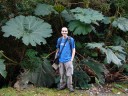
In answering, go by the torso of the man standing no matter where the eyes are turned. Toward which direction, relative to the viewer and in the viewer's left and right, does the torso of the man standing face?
facing the viewer

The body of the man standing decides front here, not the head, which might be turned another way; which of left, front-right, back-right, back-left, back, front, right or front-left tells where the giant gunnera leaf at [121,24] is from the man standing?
back-left

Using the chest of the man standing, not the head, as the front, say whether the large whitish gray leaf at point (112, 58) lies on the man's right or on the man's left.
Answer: on the man's left

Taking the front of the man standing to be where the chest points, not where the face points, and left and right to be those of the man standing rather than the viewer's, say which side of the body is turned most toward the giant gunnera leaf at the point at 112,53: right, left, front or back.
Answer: left

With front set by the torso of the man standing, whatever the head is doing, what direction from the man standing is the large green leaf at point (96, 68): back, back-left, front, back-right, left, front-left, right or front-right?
back-left

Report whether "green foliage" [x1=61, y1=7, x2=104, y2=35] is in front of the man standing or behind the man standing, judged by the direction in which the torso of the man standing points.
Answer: behind

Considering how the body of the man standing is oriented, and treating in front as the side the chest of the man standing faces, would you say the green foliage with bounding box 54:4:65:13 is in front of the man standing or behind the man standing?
behind

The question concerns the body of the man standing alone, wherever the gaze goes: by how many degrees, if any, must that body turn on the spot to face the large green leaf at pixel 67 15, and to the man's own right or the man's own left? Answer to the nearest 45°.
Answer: approximately 180°

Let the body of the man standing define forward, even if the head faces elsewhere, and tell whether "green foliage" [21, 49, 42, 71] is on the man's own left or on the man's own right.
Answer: on the man's own right

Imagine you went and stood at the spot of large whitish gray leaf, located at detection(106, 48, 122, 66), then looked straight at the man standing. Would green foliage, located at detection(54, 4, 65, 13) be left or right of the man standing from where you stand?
right

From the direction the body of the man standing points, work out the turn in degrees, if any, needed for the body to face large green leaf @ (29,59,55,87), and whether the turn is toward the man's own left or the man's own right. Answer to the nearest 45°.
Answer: approximately 135° to the man's own right
